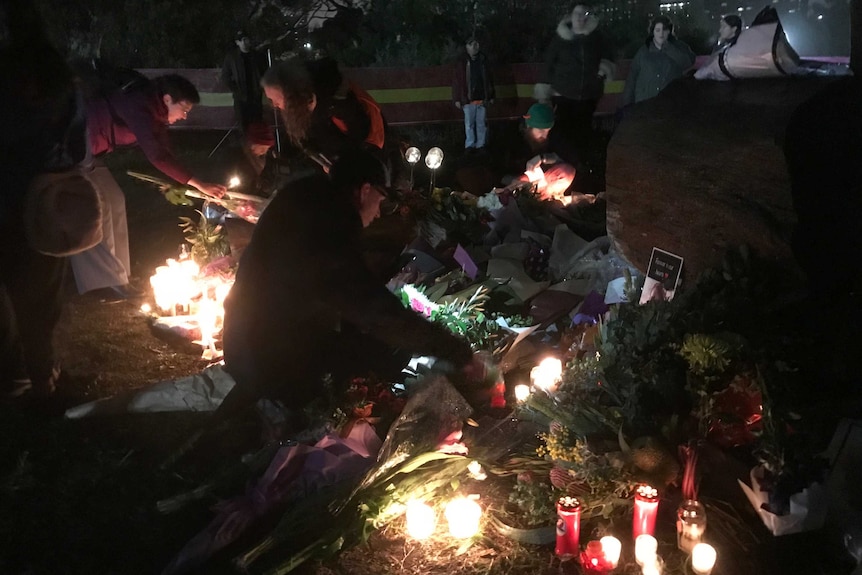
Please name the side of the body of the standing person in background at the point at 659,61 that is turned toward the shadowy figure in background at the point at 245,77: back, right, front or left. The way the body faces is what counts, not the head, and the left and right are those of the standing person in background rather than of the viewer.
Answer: right

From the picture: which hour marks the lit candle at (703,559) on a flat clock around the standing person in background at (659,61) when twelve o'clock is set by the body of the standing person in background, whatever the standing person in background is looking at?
The lit candle is roughly at 12 o'clock from the standing person in background.

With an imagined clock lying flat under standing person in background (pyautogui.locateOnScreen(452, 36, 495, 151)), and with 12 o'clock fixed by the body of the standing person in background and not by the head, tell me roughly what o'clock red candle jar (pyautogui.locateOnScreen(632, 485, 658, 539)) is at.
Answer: The red candle jar is roughly at 12 o'clock from the standing person in background.

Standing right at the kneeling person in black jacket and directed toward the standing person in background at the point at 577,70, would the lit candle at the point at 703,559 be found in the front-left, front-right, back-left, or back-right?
back-right

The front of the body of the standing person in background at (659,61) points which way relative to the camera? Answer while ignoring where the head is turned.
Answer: toward the camera

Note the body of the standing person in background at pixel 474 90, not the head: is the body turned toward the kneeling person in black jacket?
yes

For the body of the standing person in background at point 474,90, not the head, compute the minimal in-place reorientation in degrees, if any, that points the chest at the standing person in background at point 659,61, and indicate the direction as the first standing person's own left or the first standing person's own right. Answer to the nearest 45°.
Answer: approximately 45° to the first standing person's own left

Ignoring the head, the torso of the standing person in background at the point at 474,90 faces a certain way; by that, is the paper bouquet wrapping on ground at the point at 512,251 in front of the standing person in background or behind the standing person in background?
in front

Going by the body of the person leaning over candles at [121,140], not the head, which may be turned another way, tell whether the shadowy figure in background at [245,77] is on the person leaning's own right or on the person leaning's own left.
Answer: on the person leaning's own left

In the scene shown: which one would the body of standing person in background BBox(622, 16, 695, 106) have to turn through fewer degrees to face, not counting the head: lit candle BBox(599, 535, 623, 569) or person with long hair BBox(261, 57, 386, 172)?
the lit candle

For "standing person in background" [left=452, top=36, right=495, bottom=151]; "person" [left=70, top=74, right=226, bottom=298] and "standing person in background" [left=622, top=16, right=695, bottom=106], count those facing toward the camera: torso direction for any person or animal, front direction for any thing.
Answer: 2

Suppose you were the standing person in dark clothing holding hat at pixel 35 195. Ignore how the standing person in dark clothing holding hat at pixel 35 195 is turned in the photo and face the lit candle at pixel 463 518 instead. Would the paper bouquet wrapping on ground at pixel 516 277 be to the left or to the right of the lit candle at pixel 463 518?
left

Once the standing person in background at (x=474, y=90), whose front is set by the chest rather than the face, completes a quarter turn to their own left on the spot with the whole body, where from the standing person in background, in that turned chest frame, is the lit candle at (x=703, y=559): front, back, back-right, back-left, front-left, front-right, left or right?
right

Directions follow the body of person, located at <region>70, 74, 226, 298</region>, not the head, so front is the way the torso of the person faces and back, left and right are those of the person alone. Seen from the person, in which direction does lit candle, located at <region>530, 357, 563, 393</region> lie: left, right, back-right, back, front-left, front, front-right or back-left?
front-right

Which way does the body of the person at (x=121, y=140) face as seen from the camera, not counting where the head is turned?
to the viewer's right

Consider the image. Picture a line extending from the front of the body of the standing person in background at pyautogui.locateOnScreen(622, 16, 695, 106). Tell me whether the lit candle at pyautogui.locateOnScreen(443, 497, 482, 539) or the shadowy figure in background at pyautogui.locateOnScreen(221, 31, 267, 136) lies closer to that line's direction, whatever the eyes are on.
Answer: the lit candle

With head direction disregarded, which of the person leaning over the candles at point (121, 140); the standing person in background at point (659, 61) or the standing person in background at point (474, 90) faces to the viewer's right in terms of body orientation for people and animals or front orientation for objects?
the person leaning over the candles at point (121, 140)

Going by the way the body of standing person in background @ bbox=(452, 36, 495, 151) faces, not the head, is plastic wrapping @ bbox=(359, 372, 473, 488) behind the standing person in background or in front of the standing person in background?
in front

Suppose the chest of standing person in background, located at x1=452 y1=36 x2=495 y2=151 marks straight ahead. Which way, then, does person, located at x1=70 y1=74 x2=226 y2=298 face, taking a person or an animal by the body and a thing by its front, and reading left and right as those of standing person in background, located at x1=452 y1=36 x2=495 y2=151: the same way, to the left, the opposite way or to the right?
to the left

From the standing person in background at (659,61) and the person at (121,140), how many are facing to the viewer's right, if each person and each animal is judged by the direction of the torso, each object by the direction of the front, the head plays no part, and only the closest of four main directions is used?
1

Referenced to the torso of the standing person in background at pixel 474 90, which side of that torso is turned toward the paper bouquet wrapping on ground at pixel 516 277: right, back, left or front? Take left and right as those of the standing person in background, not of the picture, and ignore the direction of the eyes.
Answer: front

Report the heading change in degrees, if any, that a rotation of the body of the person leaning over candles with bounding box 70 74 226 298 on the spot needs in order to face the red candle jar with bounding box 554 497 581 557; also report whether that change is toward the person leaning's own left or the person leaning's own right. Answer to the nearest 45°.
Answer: approximately 90° to the person leaning's own right
